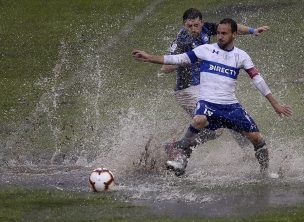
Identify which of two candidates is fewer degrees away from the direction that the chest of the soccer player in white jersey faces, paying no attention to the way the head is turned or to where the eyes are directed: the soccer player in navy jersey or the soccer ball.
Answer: the soccer ball

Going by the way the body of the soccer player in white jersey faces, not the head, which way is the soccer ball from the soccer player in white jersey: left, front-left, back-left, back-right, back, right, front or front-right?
front-right

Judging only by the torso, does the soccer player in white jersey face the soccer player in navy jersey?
no

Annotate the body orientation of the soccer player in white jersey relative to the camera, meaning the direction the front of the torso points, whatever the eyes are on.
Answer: toward the camera

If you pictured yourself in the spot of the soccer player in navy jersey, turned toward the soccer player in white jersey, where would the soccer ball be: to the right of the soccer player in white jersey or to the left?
right
